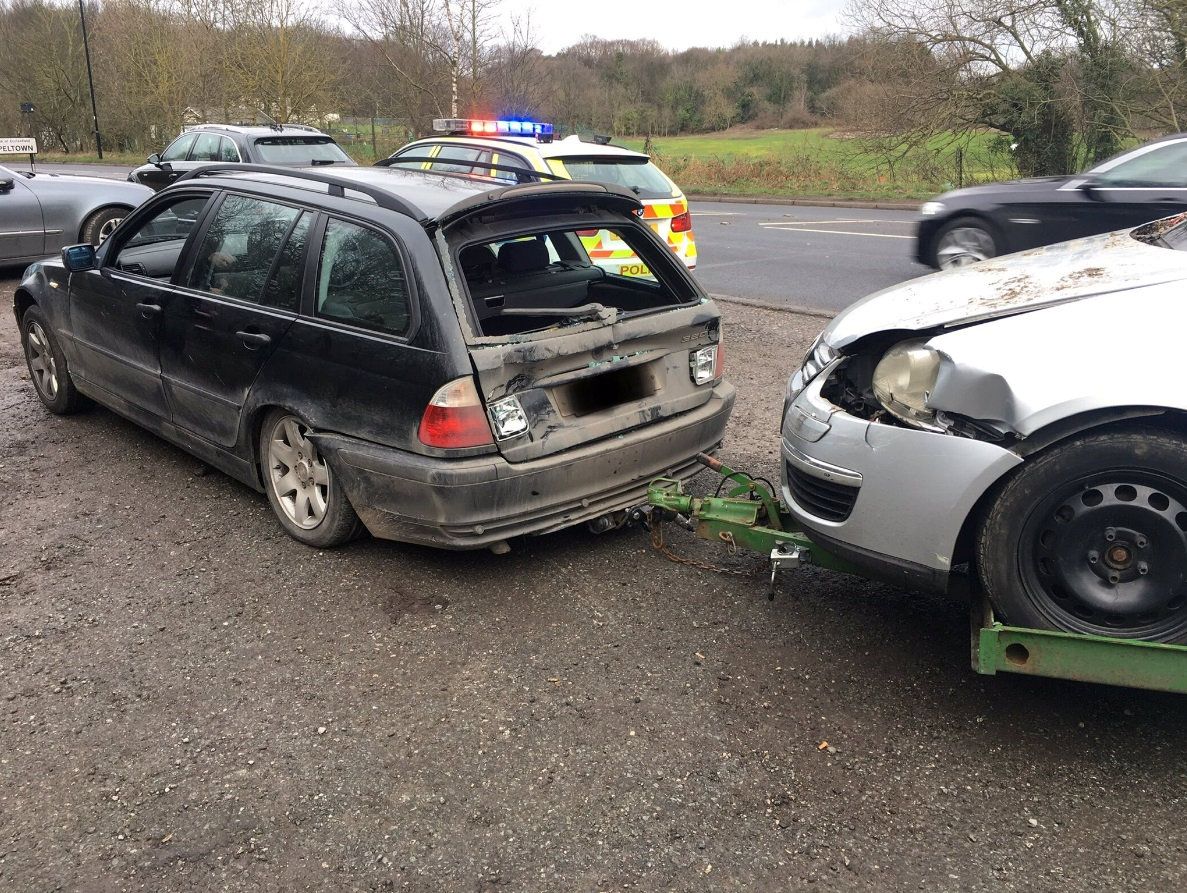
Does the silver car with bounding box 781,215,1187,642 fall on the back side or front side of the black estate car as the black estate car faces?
on the back side

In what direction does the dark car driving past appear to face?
to the viewer's left

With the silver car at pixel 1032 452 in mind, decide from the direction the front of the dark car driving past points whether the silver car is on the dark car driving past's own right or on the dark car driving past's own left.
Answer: on the dark car driving past's own left

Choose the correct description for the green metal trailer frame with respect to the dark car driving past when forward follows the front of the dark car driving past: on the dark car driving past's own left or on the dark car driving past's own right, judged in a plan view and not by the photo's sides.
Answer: on the dark car driving past's own left

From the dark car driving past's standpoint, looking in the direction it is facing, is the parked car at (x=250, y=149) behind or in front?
in front

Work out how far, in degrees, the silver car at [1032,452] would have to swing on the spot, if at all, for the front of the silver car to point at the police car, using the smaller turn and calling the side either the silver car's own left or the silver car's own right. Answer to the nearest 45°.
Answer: approximately 45° to the silver car's own right

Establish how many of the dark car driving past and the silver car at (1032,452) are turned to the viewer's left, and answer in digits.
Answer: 2

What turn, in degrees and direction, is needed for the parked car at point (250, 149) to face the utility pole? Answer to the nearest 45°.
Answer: approximately 45° to its right

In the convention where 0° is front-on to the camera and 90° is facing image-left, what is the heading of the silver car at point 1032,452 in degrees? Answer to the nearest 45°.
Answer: approximately 90°

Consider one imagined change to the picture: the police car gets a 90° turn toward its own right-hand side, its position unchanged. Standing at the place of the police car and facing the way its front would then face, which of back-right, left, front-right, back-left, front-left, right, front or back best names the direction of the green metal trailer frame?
back-right

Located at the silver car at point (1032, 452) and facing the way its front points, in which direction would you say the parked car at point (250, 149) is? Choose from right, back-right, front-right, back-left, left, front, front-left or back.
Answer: front-right
